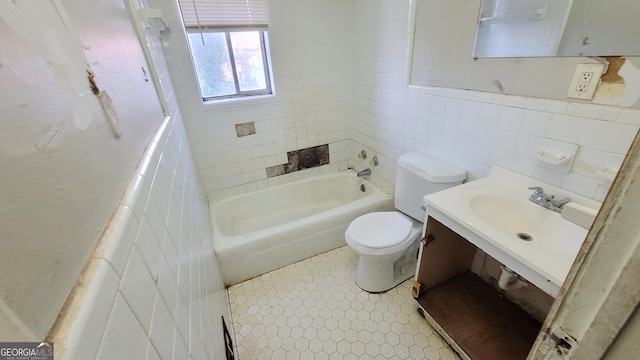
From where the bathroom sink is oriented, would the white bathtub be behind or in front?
in front

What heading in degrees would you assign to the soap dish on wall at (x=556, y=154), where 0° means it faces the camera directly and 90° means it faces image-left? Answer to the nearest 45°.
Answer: approximately 45°

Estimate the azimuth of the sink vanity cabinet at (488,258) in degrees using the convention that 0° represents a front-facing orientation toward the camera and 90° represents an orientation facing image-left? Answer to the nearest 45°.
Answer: approximately 45°

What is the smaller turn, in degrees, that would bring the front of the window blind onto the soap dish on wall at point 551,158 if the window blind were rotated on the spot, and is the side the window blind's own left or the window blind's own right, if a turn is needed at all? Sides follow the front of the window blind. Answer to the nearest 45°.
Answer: approximately 45° to the window blind's own left

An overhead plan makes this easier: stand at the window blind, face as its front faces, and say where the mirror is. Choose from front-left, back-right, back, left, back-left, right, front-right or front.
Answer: front-left

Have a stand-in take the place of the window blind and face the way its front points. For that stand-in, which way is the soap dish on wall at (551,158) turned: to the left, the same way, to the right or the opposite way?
to the right

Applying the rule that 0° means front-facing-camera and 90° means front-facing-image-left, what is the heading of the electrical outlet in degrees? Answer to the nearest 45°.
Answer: approximately 45°

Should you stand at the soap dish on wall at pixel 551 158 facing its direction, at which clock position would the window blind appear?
The window blind is roughly at 1 o'clock from the soap dish on wall.

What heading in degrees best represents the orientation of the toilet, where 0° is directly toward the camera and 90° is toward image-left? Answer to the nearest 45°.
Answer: approximately 45°

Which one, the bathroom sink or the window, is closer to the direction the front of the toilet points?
the window
